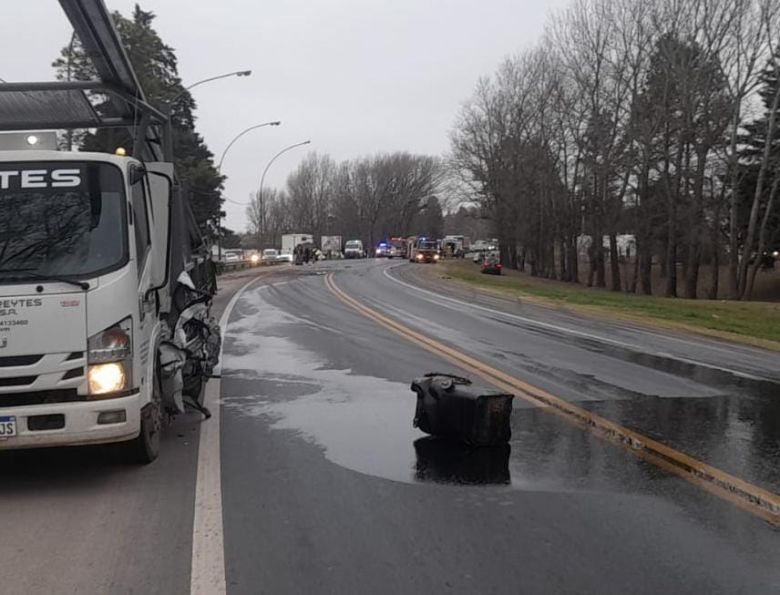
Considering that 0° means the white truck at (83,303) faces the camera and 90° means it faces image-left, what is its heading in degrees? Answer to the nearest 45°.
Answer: approximately 0°
